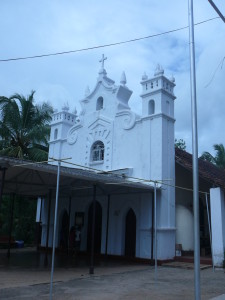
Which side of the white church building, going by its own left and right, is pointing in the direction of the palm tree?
right

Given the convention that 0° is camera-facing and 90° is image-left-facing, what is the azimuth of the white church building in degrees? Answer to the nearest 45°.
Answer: approximately 45°

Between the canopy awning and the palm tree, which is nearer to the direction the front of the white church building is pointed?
the canopy awning

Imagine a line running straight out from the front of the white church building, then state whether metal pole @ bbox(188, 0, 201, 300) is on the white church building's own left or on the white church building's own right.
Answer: on the white church building's own left
